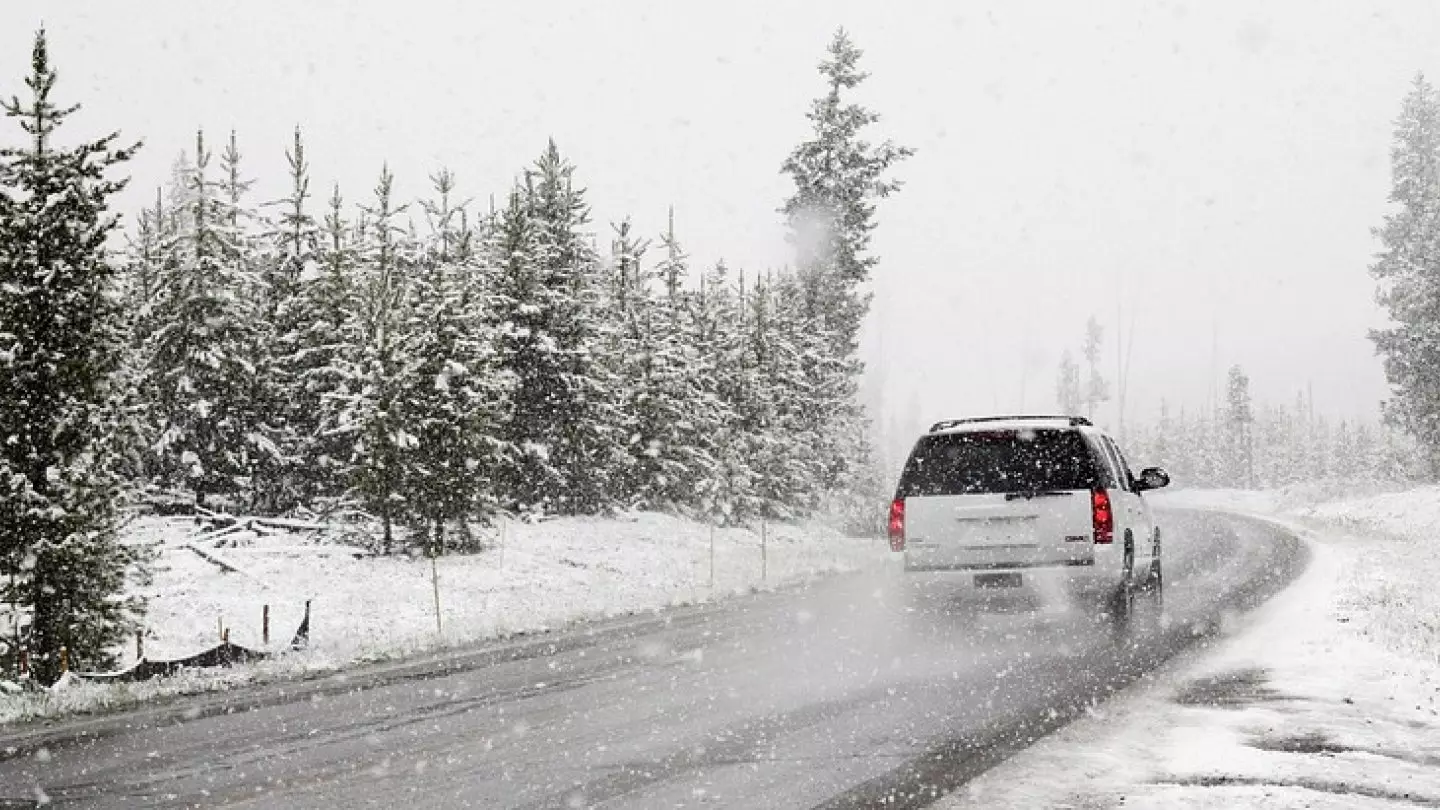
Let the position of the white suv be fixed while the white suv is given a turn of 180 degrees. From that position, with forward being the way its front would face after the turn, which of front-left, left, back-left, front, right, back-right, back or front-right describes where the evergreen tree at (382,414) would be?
back-right

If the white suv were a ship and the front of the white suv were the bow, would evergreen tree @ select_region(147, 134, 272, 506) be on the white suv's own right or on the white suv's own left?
on the white suv's own left

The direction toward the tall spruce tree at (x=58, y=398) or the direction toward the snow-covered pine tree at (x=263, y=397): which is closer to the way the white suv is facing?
the snow-covered pine tree

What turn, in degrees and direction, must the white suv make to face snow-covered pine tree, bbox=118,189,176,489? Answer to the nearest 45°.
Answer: approximately 45° to its left

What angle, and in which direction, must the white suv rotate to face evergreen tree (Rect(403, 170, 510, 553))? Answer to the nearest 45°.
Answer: approximately 45° to its left

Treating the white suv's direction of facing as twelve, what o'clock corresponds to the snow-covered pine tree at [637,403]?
The snow-covered pine tree is roughly at 11 o'clock from the white suv.

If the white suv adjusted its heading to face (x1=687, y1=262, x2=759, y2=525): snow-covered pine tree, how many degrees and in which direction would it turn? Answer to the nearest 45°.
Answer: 0° — it already faces it

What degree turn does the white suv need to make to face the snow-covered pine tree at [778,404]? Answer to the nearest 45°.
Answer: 0° — it already faces it

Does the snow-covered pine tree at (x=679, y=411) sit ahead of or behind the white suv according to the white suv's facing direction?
ahead

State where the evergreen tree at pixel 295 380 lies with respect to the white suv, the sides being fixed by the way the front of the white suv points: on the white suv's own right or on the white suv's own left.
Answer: on the white suv's own left

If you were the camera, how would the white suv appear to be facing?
facing away from the viewer

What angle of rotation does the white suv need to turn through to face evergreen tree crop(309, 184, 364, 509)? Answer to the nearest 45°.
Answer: approximately 45° to its left
